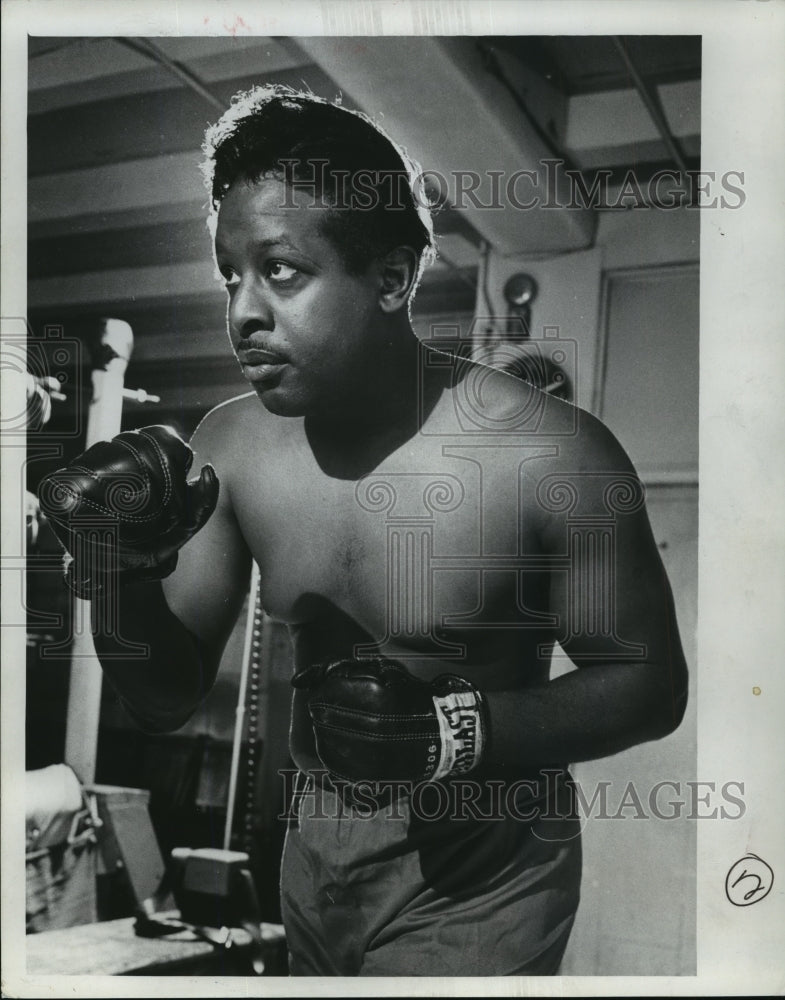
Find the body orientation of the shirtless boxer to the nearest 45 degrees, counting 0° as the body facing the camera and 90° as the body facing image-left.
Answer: approximately 45°
